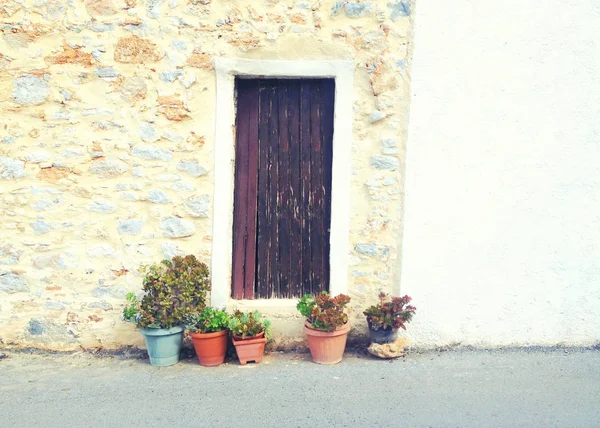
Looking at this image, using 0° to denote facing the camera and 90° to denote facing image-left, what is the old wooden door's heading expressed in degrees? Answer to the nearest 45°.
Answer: approximately 0°
